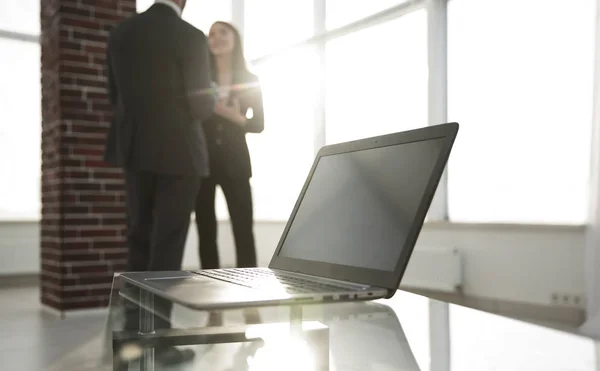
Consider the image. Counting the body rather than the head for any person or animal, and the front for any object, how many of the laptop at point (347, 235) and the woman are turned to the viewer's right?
0

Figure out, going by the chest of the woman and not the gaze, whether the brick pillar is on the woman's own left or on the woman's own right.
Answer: on the woman's own right

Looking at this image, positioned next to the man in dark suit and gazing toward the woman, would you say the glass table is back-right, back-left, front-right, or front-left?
back-right

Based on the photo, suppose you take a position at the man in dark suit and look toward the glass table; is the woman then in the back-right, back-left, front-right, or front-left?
back-left

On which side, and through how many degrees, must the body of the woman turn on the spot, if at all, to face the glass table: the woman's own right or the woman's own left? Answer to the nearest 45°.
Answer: approximately 45° to the woman's own left

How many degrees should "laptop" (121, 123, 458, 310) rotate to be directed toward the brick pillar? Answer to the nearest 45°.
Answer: approximately 90° to its right

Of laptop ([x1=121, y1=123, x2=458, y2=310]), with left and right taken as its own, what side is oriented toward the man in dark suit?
right

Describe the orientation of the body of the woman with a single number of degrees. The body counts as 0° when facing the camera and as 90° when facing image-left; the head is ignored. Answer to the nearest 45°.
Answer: approximately 45°

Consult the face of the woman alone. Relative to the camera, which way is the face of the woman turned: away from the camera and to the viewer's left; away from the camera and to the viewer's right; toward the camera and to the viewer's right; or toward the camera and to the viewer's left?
toward the camera and to the viewer's left

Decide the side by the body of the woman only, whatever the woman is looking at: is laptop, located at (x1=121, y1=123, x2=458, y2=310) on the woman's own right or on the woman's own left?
on the woman's own left
